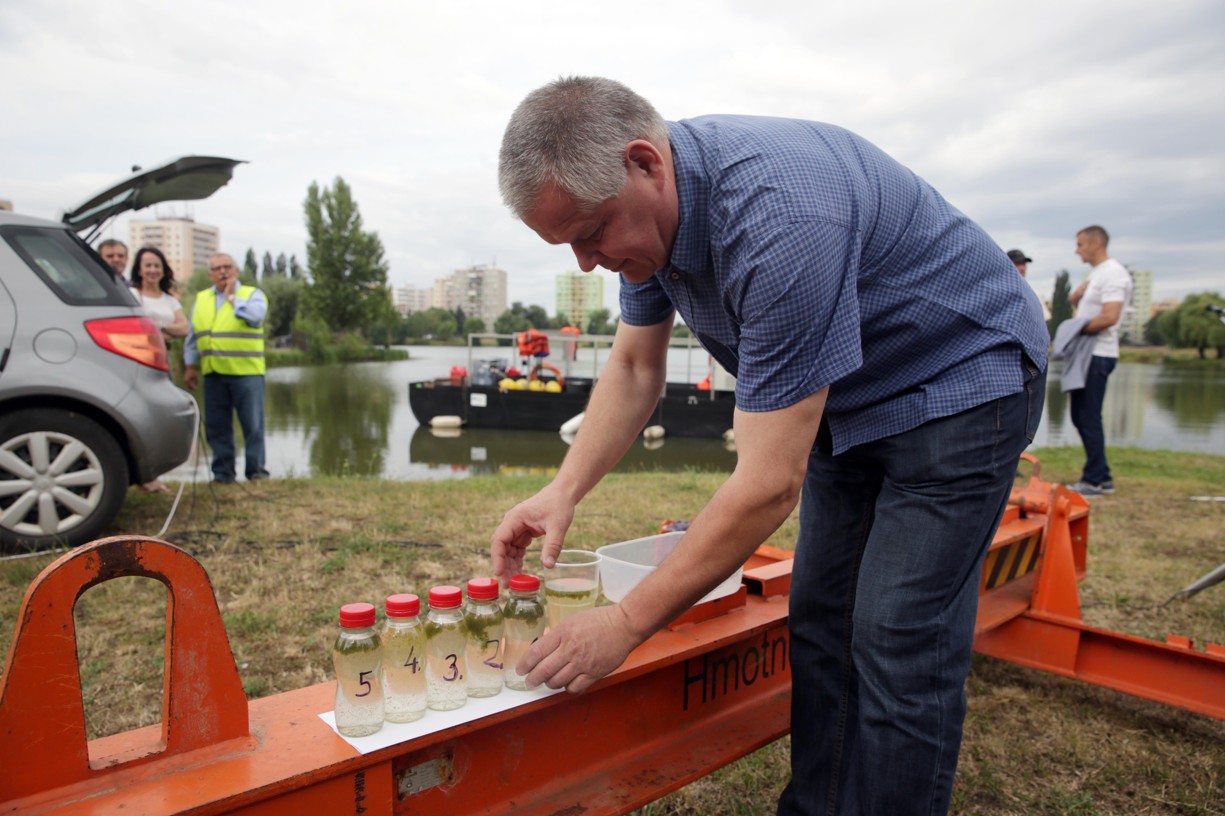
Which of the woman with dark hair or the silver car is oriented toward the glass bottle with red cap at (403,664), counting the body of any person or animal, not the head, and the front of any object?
the woman with dark hair

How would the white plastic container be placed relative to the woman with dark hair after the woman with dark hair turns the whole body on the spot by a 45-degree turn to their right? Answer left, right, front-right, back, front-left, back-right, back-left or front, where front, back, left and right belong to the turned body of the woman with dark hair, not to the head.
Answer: front-left

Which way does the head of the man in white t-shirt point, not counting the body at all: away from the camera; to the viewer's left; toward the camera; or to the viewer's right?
to the viewer's left

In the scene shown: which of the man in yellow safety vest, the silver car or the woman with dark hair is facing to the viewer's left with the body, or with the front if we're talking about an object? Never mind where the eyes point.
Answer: the silver car

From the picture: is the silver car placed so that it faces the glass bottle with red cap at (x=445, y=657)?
no

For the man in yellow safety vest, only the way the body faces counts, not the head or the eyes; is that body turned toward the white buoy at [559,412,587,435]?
no

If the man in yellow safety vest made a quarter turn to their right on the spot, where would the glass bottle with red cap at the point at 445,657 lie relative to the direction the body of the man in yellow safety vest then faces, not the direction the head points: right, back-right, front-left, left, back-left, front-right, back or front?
left

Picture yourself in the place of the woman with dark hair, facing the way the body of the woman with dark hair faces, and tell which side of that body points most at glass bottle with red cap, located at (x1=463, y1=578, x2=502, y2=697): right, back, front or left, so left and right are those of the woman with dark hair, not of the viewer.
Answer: front

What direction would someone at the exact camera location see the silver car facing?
facing to the left of the viewer

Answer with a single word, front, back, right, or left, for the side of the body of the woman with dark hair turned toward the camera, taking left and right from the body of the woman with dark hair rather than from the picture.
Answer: front

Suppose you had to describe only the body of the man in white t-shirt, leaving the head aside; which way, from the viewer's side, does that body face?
to the viewer's left

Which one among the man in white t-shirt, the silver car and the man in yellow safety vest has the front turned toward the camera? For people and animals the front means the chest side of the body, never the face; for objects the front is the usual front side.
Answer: the man in yellow safety vest

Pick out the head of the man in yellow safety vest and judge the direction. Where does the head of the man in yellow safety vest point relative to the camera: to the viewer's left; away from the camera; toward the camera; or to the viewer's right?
toward the camera

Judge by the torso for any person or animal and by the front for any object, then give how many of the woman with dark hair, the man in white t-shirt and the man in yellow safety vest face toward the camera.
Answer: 2
